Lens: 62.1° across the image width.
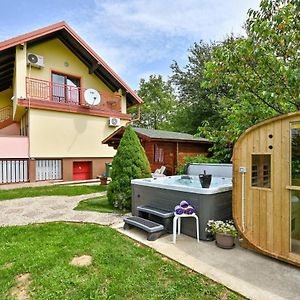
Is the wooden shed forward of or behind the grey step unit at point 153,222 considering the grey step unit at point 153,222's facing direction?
behind

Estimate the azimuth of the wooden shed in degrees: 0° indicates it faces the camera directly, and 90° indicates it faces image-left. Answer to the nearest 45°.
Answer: approximately 45°

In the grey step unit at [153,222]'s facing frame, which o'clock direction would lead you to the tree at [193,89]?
The tree is roughly at 5 o'clock from the grey step unit.

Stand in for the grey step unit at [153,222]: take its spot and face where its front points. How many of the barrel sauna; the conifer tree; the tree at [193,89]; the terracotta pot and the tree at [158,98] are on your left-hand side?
2

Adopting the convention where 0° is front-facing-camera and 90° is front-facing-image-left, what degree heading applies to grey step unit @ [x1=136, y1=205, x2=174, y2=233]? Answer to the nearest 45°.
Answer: approximately 45°

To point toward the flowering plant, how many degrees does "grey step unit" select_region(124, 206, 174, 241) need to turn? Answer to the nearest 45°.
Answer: approximately 90° to its left

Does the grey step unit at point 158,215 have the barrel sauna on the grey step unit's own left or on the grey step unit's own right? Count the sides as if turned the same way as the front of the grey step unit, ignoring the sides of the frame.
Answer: on the grey step unit's own left

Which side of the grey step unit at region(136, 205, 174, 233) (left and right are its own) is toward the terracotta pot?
left
